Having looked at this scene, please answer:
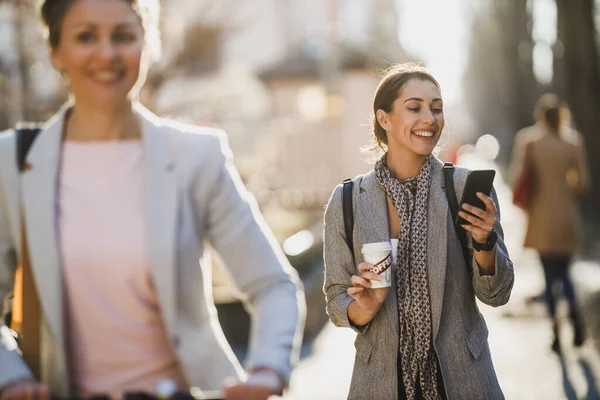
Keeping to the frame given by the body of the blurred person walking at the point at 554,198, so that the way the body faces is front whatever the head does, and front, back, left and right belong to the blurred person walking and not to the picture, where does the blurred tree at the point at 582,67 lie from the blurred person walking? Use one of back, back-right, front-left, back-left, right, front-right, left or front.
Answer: front

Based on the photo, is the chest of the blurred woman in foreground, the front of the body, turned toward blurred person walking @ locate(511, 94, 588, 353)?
no

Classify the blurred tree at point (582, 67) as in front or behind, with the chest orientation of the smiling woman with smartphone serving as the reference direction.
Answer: behind

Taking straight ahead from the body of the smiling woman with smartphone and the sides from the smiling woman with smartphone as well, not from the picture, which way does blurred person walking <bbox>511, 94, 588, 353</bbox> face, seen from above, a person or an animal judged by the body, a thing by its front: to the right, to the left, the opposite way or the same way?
the opposite way

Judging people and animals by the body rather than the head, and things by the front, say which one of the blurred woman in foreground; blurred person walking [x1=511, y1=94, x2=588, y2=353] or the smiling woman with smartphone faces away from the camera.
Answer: the blurred person walking

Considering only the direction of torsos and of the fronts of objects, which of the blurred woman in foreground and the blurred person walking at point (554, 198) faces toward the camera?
the blurred woman in foreground

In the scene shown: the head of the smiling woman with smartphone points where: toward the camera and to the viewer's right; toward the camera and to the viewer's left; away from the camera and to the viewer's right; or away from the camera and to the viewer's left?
toward the camera and to the viewer's right

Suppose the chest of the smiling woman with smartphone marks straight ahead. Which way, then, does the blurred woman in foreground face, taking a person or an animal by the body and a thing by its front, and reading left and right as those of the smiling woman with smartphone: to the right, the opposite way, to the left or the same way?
the same way

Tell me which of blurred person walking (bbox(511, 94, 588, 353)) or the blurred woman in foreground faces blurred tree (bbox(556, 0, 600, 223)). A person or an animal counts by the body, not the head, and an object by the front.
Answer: the blurred person walking

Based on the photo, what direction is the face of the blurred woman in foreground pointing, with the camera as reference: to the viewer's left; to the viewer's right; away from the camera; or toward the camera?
toward the camera

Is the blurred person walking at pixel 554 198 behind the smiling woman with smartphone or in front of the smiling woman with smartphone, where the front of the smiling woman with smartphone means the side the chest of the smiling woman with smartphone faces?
behind

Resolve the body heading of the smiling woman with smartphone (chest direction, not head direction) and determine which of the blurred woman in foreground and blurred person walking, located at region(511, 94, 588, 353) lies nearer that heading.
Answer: the blurred woman in foreground

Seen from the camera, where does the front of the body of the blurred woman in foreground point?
toward the camera

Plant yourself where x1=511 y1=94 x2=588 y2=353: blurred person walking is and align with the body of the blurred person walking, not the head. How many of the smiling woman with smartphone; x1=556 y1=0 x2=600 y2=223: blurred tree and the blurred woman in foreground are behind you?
2

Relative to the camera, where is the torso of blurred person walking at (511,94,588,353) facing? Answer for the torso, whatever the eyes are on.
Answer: away from the camera

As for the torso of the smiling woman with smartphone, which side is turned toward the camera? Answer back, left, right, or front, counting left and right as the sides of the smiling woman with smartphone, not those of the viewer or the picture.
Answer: front

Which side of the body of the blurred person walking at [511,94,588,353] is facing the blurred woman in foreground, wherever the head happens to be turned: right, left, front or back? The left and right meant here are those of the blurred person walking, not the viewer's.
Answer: back

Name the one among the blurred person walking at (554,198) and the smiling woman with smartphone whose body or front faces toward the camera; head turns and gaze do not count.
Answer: the smiling woman with smartphone

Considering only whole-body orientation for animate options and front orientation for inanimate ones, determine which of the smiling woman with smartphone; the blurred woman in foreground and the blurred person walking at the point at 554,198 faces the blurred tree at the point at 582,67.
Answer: the blurred person walking
